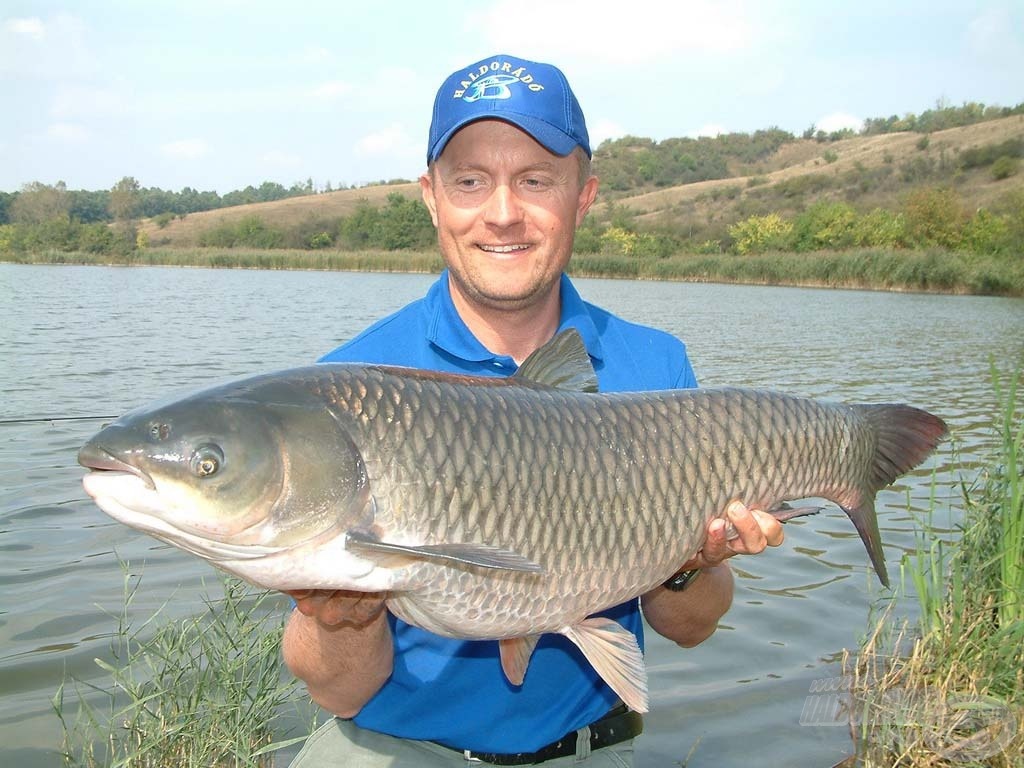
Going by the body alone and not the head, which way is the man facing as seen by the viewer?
toward the camera

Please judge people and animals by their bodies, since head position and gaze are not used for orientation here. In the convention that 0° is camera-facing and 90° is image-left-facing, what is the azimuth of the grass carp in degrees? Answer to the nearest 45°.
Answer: approximately 90°

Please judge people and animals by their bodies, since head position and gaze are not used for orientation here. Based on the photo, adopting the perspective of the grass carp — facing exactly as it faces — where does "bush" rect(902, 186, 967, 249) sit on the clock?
The bush is roughly at 4 o'clock from the grass carp.

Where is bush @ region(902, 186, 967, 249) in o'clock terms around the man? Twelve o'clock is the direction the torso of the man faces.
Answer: The bush is roughly at 7 o'clock from the man.

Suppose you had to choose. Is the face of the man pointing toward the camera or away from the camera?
toward the camera
